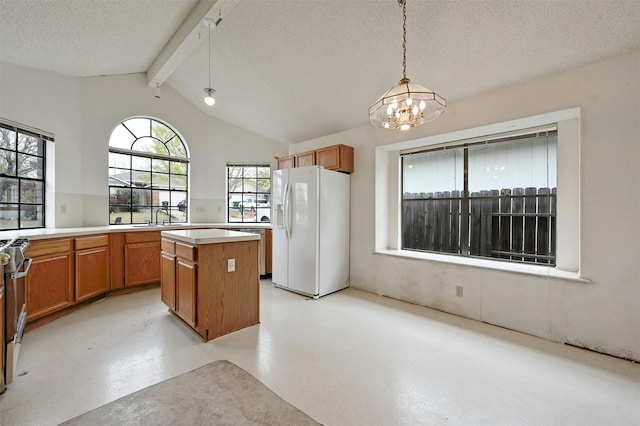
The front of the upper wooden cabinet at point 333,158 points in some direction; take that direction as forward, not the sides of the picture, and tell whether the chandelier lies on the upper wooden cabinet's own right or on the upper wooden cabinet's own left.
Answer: on the upper wooden cabinet's own left

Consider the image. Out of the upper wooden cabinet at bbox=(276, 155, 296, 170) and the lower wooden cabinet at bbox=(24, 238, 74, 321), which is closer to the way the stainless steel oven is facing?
the upper wooden cabinet

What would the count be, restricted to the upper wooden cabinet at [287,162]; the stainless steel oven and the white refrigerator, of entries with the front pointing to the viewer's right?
1

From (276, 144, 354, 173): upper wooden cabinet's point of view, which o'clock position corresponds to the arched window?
The arched window is roughly at 2 o'clock from the upper wooden cabinet.

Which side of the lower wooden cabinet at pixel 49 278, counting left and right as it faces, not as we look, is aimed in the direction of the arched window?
left

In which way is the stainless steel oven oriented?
to the viewer's right

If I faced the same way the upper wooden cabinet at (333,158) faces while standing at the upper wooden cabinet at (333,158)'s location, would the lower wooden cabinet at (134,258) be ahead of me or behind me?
ahead
